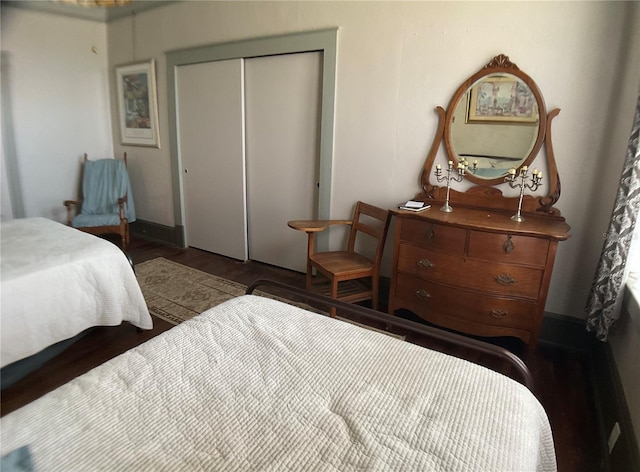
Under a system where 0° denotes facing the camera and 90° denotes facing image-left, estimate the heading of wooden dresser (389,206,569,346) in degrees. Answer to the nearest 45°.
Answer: approximately 0°

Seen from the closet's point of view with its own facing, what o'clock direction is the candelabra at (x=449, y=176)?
The candelabra is roughly at 9 o'clock from the closet.

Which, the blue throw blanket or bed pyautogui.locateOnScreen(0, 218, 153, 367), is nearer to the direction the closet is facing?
the bed

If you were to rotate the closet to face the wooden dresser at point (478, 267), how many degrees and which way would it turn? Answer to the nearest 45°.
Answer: approximately 90° to its left

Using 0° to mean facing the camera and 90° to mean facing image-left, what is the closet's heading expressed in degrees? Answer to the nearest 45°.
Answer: approximately 45°

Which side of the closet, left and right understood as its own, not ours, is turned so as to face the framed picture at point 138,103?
right

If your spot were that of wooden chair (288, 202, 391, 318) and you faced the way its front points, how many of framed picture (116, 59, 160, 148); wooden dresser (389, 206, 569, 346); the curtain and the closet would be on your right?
2

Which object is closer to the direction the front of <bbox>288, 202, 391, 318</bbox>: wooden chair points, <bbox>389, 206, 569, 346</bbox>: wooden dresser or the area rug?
the area rug
